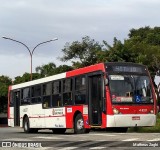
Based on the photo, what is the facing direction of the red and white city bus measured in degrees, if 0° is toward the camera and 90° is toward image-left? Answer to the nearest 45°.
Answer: approximately 315°
